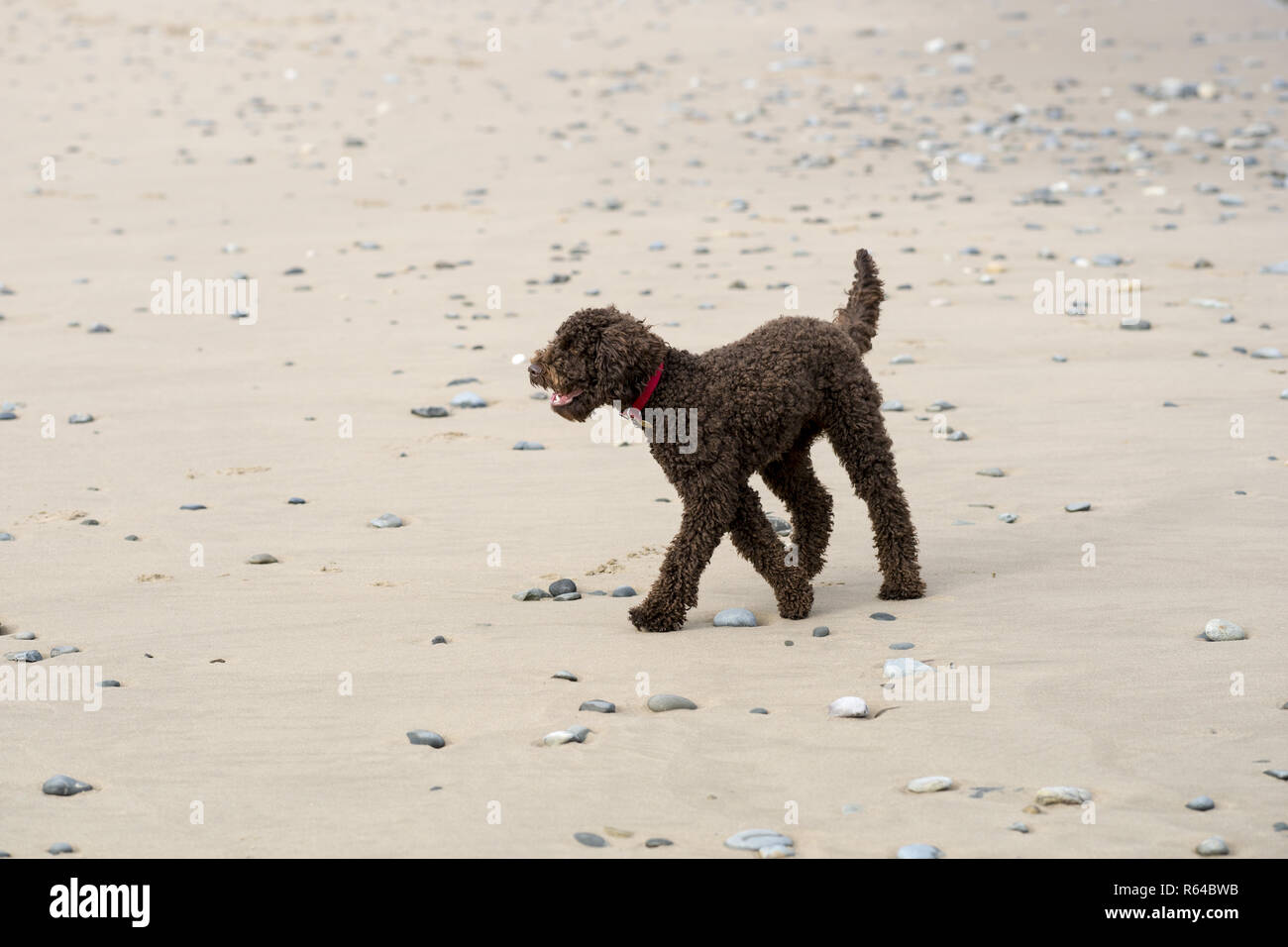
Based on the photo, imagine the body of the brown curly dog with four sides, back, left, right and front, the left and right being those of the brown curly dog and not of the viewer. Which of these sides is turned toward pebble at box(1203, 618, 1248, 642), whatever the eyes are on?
back

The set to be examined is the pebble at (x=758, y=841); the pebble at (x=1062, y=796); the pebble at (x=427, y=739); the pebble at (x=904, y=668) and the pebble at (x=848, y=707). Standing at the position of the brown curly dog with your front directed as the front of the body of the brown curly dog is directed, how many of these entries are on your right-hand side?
0

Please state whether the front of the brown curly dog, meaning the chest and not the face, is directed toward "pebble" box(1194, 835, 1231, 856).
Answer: no

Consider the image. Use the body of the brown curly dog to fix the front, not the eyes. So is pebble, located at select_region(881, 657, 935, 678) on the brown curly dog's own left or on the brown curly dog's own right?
on the brown curly dog's own left

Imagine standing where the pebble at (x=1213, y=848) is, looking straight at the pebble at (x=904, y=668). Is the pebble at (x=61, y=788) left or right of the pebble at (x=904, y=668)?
left

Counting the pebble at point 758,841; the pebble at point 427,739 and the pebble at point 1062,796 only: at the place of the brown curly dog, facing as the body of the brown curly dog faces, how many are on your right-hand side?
0

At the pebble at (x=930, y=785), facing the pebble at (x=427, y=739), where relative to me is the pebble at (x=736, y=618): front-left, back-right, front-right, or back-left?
front-right

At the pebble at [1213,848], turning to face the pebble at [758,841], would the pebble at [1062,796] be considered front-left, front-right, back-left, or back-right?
front-right

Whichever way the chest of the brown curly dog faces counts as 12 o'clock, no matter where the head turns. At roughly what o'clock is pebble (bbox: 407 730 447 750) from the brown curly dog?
The pebble is roughly at 10 o'clock from the brown curly dog.

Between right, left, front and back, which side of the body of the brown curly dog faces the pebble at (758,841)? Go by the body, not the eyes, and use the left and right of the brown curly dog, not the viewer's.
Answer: left

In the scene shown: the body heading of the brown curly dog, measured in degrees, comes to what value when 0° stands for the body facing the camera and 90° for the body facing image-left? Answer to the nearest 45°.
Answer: approximately 90°

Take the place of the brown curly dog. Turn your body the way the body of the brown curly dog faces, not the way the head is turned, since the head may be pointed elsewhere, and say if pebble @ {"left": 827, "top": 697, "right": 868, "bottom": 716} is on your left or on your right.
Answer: on your left

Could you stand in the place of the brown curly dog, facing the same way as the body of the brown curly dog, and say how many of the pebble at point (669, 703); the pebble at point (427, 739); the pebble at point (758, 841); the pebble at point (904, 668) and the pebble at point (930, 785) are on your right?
0

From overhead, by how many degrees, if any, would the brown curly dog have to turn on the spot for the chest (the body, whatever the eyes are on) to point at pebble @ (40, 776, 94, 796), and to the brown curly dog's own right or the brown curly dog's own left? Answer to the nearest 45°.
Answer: approximately 45° to the brown curly dog's own left

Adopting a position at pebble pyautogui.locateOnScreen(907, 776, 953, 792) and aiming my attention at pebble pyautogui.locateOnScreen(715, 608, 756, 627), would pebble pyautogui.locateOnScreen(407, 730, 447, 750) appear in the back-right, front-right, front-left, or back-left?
front-left

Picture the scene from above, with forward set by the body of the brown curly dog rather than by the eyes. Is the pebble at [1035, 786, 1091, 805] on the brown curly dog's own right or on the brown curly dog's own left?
on the brown curly dog's own left
